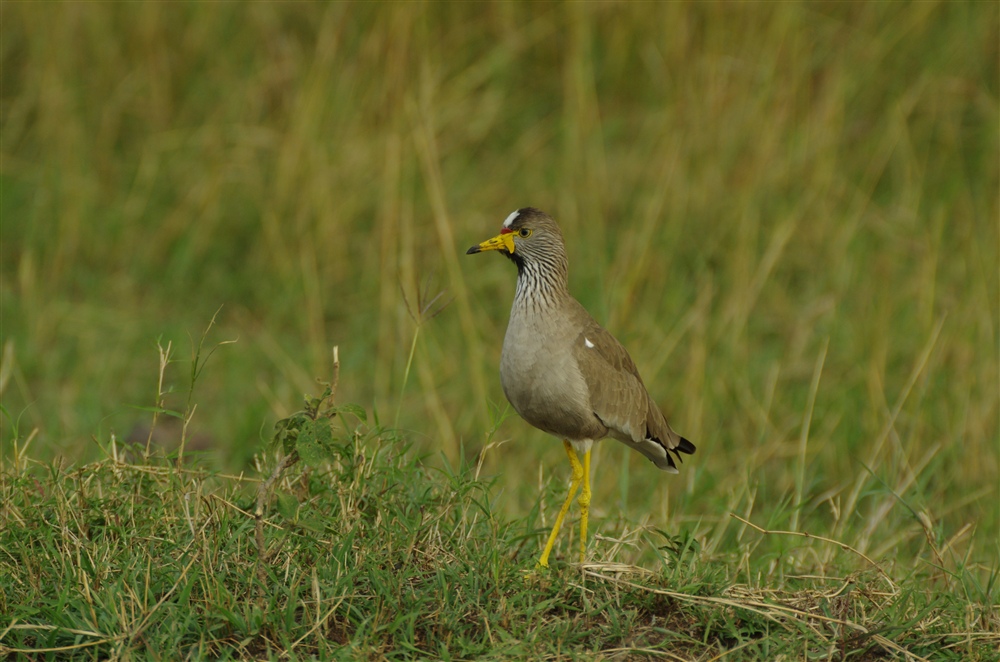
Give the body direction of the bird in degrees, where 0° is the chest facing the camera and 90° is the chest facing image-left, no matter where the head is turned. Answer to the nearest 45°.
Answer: approximately 45°
